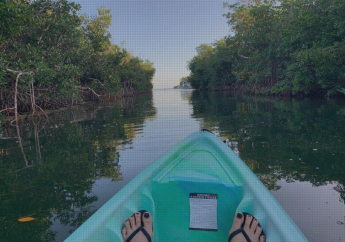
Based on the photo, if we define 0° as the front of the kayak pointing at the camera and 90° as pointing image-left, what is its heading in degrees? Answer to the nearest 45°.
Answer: approximately 180°
